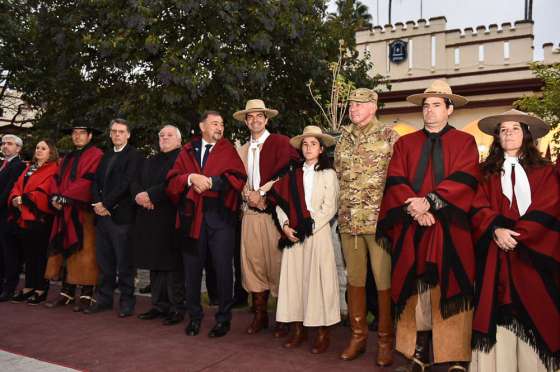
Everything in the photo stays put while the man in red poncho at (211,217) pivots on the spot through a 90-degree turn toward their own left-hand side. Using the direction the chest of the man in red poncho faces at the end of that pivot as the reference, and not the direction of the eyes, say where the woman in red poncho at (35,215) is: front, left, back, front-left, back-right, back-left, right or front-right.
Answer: back-left

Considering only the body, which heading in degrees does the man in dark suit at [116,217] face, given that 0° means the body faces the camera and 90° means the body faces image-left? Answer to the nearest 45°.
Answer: approximately 45°

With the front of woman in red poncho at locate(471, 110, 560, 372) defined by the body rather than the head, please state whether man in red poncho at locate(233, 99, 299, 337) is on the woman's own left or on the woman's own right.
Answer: on the woman's own right

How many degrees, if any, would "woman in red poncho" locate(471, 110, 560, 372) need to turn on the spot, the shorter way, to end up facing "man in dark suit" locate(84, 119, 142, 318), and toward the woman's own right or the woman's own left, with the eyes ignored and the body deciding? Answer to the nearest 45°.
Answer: approximately 90° to the woman's own right

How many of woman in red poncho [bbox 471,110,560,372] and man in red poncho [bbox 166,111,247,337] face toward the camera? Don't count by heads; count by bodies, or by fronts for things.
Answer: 2

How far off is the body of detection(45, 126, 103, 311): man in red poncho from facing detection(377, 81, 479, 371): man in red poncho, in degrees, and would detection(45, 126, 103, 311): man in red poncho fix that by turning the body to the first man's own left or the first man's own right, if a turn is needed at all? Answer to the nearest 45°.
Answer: approximately 90° to the first man's own left

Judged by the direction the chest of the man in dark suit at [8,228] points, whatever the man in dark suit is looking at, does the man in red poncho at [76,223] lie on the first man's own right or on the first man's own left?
on the first man's own left

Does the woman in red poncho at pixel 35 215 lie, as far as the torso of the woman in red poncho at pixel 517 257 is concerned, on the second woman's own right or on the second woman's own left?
on the second woman's own right

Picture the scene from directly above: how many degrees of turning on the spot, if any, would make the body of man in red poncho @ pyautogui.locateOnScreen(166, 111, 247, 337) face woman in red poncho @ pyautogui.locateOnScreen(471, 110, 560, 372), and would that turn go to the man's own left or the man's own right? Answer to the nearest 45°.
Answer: approximately 45° to the man's own left
